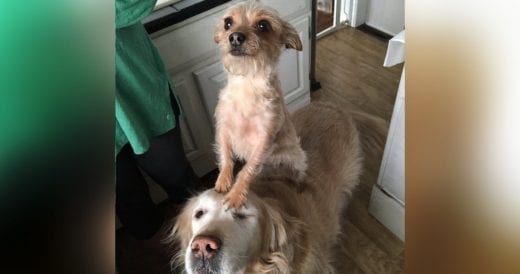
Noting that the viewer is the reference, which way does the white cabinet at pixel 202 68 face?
facing the viewer and to the right of the viewer

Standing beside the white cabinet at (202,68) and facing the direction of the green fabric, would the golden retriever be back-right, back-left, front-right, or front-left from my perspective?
front-left

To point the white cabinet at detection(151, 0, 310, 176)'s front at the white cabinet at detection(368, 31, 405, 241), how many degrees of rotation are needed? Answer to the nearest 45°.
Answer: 0° — it already faces it

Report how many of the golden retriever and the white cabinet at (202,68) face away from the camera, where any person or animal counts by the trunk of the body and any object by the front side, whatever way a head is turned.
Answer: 0

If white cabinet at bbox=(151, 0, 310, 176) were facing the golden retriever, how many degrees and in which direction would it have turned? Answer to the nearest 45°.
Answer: approximately 45° to its right

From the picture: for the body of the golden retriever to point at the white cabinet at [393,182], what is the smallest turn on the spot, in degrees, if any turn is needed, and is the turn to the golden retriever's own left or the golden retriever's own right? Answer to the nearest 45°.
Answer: approximately 180°

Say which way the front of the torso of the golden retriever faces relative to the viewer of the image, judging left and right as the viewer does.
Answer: facing the viewer and to the left of the viewer

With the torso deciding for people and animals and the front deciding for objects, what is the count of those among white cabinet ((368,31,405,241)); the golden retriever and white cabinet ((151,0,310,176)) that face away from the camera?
0

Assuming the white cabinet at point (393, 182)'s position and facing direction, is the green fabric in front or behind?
in front
